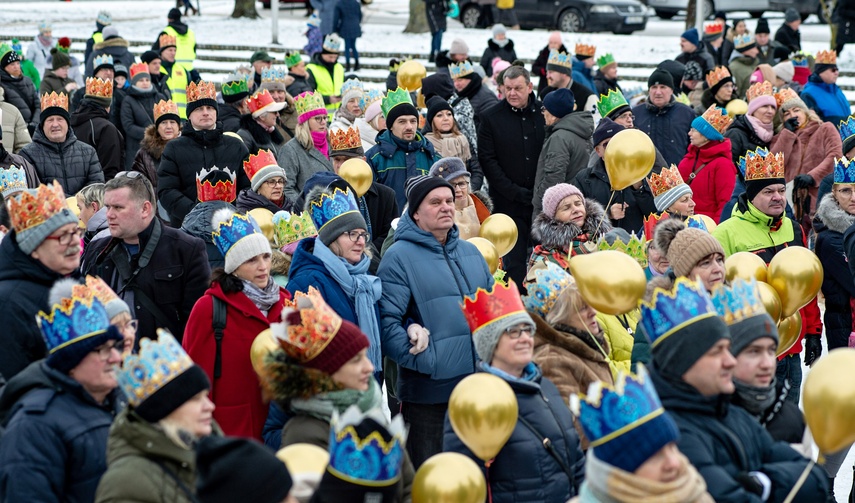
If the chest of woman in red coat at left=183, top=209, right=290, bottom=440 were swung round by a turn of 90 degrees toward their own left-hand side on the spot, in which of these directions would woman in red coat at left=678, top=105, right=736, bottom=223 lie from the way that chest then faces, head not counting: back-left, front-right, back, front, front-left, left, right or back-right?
front

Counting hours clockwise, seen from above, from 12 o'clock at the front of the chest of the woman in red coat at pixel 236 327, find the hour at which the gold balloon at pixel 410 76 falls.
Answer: The gold balloon is roughly at 8 o'clock from the woman in red coat.

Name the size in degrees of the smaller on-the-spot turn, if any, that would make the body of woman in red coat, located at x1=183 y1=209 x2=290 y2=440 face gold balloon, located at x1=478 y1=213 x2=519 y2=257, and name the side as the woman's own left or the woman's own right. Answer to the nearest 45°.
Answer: approximately 90° to the woman's own left

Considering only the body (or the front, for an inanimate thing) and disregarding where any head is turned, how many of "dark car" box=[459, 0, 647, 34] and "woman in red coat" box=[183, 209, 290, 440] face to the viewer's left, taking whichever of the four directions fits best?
0

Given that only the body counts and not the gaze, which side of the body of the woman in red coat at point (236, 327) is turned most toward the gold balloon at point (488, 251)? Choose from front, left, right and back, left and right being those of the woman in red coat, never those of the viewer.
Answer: left

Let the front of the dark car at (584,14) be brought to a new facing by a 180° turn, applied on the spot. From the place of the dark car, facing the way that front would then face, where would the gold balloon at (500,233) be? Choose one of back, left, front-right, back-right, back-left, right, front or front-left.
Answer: back-left

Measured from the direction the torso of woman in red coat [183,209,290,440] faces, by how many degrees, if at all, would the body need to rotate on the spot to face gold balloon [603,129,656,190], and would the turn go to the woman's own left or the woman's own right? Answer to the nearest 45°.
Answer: approximately 90° to the woman's own left

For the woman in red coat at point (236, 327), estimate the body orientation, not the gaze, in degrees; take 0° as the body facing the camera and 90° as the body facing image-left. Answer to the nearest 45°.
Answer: approximately 315°

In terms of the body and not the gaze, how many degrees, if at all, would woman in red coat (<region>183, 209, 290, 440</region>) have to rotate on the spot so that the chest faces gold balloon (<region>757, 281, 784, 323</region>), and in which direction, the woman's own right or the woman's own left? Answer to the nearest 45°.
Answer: approximately 45° to the woman's own left
